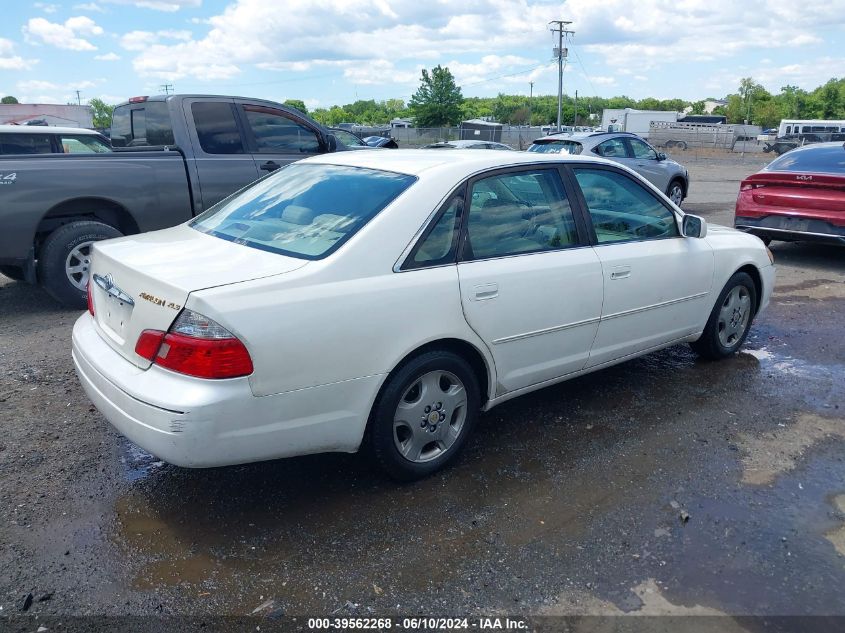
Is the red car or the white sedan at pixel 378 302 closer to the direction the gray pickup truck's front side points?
the red car

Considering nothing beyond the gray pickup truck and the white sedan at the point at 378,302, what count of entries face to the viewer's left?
0

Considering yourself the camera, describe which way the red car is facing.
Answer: facing away from the viewer and to the right of the viewer

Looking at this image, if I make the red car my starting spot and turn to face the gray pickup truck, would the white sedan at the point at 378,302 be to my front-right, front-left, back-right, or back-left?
front-left

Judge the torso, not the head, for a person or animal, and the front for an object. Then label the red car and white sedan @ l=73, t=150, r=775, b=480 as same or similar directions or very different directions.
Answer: same or similar directions

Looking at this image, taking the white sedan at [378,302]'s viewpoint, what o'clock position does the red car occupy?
The red car is roughly at 12 o'clock from the white sedan.

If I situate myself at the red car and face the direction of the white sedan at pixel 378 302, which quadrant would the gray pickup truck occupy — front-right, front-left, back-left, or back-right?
front-right

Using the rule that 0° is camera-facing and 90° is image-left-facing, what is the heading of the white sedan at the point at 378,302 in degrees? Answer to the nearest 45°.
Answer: approximately 225°

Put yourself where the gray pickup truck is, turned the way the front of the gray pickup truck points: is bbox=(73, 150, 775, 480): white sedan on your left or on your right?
on your right

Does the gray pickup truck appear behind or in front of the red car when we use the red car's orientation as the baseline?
behind

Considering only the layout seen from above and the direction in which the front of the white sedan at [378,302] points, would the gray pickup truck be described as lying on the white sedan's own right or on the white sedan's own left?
on the white sedan's own left

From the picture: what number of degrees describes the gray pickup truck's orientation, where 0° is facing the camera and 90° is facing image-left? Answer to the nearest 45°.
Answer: approximately 225°

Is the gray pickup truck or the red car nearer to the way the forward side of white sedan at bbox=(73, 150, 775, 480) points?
the red car

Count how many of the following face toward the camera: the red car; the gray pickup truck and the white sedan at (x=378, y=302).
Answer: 0
